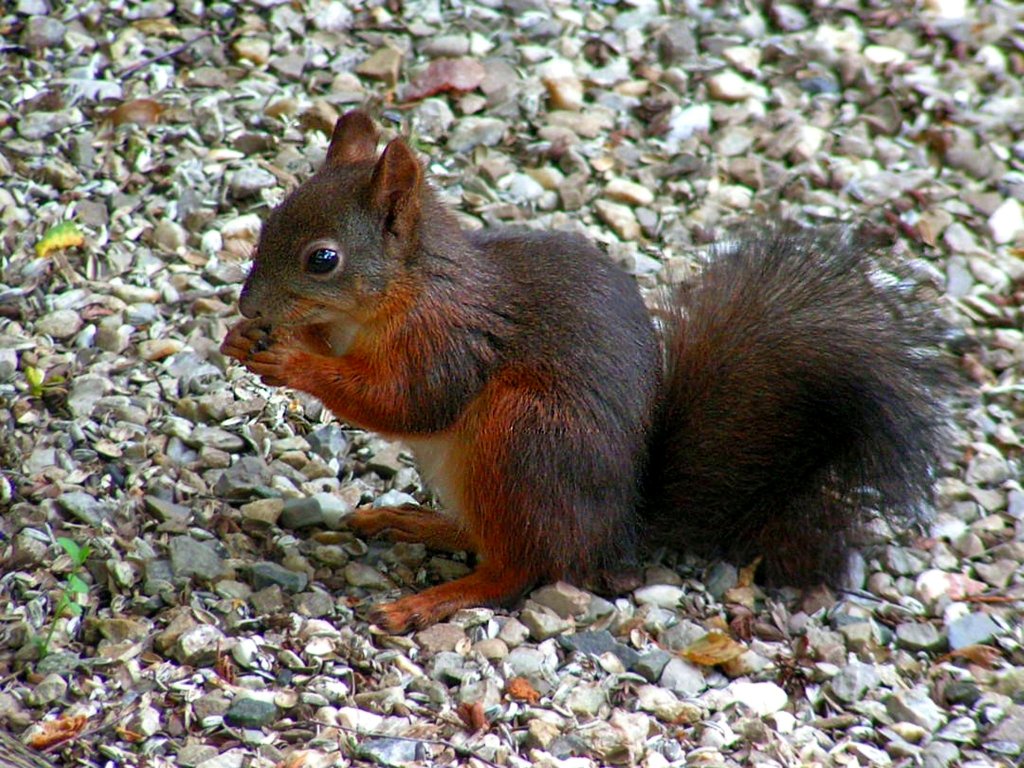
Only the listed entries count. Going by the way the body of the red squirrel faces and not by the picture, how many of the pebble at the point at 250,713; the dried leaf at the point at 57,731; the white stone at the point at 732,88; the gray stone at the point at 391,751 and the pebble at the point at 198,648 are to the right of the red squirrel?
1

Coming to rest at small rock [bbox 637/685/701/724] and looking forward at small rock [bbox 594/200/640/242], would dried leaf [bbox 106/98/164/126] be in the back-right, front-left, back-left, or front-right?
front-left

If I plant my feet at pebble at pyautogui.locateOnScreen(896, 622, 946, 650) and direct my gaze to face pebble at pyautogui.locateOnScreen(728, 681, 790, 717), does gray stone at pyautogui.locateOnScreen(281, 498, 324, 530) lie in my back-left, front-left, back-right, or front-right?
front-right

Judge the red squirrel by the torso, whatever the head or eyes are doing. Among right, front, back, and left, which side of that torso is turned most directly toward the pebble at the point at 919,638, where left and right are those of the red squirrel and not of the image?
back

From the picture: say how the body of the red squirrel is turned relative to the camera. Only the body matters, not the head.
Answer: to the viewer's left

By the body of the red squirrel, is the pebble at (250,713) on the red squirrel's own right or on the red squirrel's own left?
on the red squirrel's own left

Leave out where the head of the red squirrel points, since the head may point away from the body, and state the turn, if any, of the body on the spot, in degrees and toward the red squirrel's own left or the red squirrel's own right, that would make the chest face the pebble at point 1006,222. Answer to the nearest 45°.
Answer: approximately 135° to the red squirrel's own right

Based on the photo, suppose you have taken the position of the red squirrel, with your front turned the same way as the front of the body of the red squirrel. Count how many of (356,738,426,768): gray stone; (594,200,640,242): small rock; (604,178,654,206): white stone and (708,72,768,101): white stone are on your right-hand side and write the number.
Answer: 3

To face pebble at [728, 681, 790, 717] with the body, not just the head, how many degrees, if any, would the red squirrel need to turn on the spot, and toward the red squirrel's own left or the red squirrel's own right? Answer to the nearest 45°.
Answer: approximately 135° to the red squirrel's own left

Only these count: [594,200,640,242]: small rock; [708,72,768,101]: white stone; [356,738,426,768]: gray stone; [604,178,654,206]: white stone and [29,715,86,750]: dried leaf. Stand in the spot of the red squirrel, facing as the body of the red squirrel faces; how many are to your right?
3

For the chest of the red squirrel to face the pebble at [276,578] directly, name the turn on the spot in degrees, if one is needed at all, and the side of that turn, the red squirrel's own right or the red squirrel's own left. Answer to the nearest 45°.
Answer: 0° — it already faces it

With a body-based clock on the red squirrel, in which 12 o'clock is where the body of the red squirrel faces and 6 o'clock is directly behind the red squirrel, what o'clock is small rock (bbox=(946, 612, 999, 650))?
The small rock is roughly at 6 o'clock from the red squirrel.

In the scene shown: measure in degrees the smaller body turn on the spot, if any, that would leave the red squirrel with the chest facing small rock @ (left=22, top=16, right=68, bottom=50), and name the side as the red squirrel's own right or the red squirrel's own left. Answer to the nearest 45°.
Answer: approximately 45° to the red squirrel's own right

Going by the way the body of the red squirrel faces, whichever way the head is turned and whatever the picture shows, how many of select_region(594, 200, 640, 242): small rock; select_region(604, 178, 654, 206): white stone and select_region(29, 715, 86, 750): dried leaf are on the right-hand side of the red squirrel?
2

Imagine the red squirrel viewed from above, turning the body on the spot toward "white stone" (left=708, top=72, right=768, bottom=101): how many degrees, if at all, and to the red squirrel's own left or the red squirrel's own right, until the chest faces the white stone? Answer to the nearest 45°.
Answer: approximately 90° to the red squirrel's own right

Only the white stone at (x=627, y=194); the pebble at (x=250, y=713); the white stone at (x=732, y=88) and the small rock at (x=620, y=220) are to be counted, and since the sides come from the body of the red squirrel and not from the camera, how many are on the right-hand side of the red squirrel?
3

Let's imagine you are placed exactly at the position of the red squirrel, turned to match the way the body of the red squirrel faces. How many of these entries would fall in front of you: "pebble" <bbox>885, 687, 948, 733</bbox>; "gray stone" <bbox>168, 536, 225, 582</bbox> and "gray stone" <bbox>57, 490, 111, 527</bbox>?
2

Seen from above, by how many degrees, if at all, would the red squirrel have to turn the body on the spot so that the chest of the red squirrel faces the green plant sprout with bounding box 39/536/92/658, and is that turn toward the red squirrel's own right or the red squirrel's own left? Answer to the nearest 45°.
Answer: approximately 45° to the red squirrel's own left
